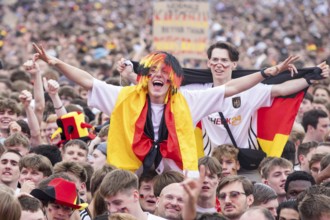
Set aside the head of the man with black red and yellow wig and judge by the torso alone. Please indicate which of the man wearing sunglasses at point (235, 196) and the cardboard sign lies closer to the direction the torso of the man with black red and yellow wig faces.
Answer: the man wearing sunglasses

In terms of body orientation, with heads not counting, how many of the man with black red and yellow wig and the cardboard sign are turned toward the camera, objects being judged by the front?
2

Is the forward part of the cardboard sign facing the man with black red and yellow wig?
yes

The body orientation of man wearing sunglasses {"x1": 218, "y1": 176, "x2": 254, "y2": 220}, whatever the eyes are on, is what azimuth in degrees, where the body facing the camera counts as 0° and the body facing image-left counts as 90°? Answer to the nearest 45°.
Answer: approximately 45°

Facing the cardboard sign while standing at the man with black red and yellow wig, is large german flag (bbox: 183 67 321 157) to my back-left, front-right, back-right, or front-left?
front-right

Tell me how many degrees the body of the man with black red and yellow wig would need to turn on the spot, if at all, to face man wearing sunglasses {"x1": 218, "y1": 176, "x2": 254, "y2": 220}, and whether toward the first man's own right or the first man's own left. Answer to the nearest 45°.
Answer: approximately 90° to the first man's own left

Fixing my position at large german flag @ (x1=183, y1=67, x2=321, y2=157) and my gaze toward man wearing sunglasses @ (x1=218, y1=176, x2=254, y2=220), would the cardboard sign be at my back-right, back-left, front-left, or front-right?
back-right

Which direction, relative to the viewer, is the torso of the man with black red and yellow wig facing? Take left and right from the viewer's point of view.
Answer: facing the viewer

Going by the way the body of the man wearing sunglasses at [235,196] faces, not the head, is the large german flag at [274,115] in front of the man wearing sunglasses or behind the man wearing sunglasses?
behind
